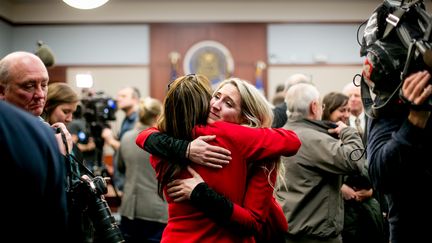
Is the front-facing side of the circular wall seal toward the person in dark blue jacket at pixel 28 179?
yes

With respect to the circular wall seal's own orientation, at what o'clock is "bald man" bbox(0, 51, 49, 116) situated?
The bald man is roughly at 12 o'clock from the circular wall seal.

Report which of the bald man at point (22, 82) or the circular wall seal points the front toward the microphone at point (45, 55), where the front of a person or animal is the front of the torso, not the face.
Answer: the circular wall seal

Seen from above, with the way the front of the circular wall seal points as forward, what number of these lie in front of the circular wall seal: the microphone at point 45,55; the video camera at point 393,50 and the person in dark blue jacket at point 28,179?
3

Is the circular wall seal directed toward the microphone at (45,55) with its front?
yes
